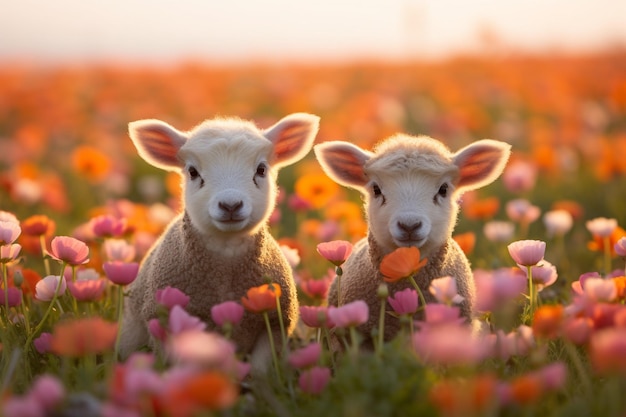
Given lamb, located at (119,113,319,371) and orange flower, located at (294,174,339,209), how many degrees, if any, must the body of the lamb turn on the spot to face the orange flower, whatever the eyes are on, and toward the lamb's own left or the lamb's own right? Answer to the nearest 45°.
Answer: approximately 135° to the lamb's own left

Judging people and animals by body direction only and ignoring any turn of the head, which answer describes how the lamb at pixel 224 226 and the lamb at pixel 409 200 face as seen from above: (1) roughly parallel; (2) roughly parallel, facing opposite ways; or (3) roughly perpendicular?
roughly parallel

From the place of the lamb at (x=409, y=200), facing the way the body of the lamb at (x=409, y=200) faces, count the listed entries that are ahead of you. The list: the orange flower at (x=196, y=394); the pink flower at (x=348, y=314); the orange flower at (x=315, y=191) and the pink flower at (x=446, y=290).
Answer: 3

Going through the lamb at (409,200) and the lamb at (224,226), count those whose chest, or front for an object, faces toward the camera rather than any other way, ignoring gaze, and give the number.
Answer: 2

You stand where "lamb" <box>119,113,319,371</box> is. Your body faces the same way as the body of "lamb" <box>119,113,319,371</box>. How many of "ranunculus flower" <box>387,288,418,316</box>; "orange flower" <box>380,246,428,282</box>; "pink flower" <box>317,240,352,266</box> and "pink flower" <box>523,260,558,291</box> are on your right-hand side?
0

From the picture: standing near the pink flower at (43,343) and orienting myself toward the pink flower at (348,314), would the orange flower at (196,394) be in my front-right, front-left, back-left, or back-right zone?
front-right

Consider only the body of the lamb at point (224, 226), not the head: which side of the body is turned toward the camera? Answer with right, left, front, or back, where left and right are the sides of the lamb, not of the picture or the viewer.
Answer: front

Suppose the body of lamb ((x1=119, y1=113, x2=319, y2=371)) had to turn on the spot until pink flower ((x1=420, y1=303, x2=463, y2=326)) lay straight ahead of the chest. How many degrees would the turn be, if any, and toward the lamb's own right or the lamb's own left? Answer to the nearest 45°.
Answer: approximately 45° to the lamb's own left

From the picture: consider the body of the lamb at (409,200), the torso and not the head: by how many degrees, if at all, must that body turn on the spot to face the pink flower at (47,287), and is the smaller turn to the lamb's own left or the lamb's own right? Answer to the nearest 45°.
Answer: approximately 90° to the lamb's own right

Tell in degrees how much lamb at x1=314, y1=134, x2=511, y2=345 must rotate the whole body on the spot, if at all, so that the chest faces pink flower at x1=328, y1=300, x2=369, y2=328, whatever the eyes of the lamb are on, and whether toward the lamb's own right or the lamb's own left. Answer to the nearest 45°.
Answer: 0° — it already faces it

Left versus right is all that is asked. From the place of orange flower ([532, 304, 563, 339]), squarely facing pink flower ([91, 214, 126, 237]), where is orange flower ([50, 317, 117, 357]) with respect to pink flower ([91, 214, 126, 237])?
left

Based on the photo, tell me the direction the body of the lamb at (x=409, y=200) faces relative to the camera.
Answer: toward the camera

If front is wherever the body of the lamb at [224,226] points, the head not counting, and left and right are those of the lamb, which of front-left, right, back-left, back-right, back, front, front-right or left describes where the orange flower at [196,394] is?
front

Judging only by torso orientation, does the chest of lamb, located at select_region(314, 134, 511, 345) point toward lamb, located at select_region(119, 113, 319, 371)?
no

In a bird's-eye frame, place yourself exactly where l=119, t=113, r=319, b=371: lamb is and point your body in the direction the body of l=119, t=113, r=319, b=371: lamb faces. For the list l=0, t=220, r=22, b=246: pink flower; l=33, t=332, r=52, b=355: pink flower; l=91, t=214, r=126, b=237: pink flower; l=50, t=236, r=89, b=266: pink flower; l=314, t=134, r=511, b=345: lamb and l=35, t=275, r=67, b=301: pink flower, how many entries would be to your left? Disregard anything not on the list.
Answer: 1

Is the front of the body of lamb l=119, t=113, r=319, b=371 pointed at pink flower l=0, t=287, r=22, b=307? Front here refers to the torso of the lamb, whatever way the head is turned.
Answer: no

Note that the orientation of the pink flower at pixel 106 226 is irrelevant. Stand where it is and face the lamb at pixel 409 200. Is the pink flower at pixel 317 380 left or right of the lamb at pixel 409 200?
right

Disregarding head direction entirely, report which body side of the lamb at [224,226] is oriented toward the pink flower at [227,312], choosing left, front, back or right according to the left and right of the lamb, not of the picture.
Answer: front

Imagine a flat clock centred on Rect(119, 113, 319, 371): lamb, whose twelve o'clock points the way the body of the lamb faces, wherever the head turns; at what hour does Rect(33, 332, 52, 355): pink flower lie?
The pink flower is roughly at 2 o'clock from the lamb.
